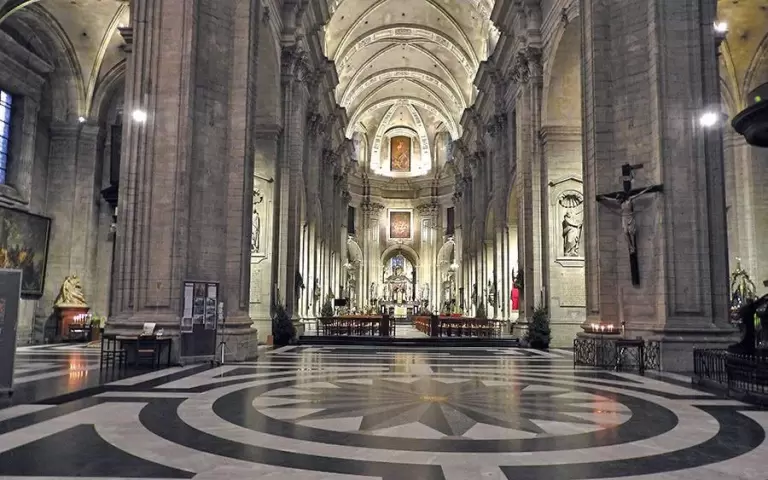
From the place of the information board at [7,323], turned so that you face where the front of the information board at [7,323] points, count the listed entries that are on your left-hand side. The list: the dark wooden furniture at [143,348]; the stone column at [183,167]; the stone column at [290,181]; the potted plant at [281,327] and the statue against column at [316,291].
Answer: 5

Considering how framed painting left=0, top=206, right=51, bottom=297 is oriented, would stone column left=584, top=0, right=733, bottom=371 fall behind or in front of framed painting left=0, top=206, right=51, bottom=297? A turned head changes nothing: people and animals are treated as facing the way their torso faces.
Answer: in front

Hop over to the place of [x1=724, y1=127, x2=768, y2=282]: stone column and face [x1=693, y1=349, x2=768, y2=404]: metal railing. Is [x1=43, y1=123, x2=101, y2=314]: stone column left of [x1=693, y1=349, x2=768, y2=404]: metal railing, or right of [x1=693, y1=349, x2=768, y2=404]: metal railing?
right

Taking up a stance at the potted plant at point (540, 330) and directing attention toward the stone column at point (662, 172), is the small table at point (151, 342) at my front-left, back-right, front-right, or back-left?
front-right

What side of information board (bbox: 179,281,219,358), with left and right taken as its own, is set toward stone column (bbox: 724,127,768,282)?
left

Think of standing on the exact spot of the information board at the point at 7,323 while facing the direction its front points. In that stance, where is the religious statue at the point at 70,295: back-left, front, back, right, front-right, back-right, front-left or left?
back-left

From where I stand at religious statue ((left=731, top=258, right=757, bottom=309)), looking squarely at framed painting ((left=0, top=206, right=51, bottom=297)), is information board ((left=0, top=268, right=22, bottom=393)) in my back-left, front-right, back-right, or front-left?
front-left

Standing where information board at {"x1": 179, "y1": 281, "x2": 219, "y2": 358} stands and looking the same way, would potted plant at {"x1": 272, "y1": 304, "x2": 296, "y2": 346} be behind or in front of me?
behind

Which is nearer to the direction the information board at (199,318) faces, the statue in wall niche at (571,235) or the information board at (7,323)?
the information board

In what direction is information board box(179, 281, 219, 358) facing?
toward the camera

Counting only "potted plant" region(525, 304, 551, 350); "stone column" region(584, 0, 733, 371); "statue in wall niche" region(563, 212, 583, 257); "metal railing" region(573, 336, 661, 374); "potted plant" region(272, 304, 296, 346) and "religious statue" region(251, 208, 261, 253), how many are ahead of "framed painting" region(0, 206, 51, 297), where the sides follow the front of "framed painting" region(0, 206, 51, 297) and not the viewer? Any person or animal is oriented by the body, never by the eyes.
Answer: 6

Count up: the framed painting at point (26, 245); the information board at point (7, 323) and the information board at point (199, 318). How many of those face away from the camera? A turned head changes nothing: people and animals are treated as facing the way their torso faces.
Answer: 0

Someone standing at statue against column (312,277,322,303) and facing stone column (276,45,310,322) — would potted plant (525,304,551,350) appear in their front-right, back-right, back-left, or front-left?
front-left

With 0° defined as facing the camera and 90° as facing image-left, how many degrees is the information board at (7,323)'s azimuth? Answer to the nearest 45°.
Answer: approximately 315°

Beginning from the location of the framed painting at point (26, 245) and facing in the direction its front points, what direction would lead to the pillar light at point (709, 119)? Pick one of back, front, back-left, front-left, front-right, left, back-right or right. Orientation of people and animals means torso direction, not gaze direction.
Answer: front

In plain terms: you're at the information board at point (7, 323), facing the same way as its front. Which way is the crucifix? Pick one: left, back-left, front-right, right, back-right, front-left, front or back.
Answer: front-left

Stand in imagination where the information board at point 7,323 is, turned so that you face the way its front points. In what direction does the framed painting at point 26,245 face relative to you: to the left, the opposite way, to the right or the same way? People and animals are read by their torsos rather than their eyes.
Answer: the same way

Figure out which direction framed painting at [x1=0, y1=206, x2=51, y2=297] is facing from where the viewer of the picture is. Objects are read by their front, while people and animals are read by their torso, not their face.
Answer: facing the viewer and to the right of the viewer

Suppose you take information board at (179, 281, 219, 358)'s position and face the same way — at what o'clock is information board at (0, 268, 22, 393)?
information board at (0, 268, 22, 393) is roughly at 1 o'clock from information board at (179, 281, 219, 358).

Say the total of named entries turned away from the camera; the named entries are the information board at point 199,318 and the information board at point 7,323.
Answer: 0

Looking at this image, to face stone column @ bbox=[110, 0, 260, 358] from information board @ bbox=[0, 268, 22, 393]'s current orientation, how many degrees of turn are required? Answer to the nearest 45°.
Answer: approximately 90° to its left
